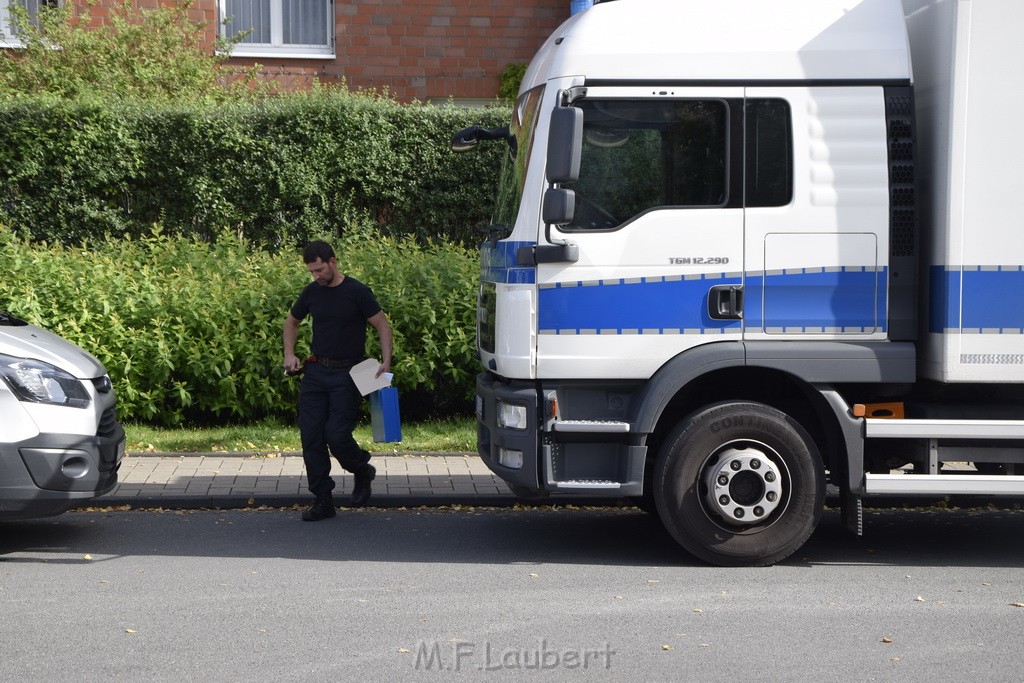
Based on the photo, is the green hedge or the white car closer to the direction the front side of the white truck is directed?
the white car

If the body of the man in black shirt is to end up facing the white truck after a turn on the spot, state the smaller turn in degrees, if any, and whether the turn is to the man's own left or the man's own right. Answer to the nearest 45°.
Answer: approximately 90° to the man's own left

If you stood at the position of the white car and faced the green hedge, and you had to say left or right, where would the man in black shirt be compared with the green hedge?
right

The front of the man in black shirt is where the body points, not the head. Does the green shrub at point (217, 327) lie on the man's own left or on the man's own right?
on the man's own right

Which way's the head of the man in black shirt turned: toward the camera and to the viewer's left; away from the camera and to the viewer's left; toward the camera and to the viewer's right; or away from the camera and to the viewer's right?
toward the camera and to the viewer's left

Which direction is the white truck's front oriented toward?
to the viewer's left

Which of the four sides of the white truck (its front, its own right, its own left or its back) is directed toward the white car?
front

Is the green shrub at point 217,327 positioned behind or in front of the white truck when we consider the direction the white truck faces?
in front

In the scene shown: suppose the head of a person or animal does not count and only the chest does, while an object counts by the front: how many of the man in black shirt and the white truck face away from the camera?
0
